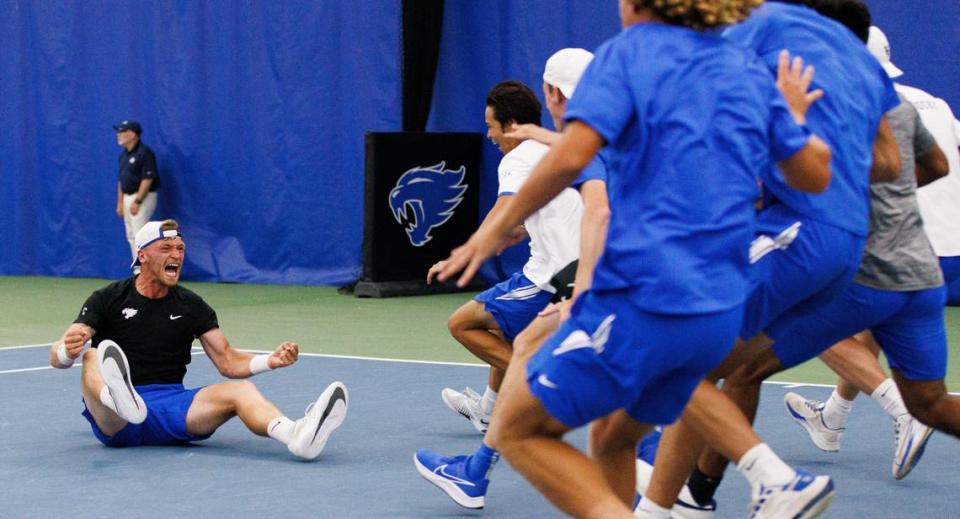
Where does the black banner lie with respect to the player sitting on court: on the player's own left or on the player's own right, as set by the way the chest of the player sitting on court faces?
on the player's own left

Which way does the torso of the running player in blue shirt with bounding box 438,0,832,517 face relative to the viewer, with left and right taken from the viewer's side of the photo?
facing away from the viewer and to the left of the viewer

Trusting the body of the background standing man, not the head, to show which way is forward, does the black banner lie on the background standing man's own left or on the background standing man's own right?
on the background standing man's own left

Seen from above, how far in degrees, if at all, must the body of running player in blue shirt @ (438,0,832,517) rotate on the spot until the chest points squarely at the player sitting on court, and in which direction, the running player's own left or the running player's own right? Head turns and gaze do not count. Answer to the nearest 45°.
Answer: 0° — they already face them

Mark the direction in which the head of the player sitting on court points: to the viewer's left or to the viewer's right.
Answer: to the viewer's right

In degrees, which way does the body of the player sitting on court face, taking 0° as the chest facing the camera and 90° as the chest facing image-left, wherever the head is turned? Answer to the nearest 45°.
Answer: approximately 315°

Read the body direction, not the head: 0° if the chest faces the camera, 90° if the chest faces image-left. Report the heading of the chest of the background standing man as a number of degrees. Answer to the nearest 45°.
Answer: approximately 45°

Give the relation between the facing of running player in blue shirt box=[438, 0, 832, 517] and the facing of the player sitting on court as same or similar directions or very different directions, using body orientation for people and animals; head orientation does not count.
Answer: very different directions

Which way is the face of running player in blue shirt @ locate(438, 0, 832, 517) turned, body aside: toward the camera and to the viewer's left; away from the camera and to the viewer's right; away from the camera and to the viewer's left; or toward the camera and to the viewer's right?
away from the camera and to the viewer's left
